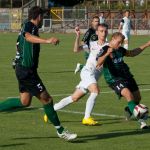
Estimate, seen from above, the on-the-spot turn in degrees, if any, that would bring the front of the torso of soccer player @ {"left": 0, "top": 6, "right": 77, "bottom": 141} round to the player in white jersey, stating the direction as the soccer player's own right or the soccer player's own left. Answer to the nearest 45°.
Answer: approximately 45° to the soccer player's own left

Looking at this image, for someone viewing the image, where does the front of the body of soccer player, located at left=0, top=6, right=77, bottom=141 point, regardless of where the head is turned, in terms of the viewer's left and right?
facing to the right of the viewer

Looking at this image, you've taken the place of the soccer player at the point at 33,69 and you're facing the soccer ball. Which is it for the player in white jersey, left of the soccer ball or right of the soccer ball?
left

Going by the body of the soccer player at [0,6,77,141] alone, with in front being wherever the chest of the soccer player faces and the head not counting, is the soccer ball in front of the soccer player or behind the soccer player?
in front
